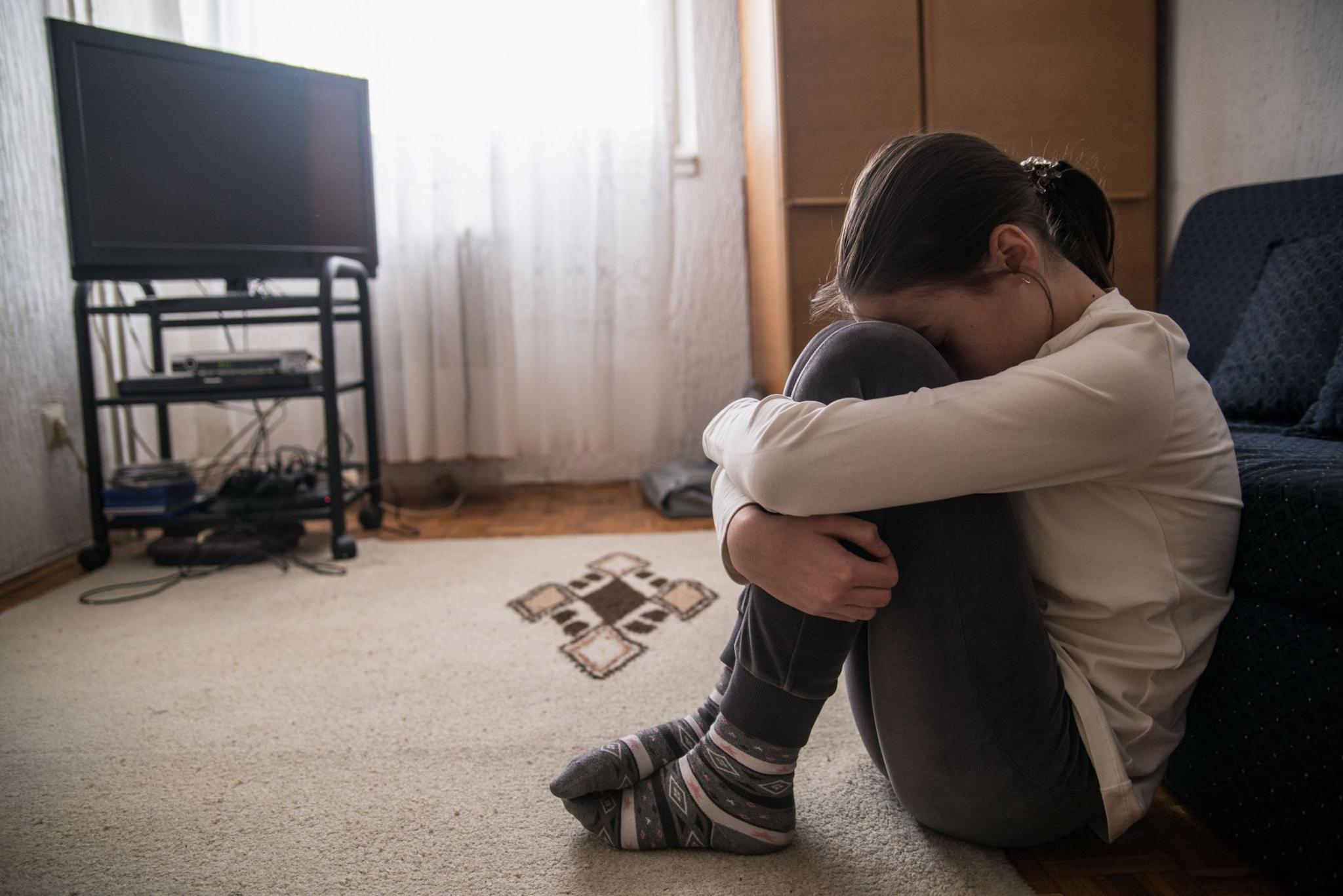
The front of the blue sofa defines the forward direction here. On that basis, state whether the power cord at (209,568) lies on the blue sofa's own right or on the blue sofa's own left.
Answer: on the blue sofa's own right

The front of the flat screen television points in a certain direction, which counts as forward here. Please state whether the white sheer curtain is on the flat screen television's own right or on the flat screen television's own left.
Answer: on the flat screen television's own left

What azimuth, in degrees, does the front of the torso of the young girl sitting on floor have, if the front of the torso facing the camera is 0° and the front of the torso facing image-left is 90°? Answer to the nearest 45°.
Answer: approximately 90°

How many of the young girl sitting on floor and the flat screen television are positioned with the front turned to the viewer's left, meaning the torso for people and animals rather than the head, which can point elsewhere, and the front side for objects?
1

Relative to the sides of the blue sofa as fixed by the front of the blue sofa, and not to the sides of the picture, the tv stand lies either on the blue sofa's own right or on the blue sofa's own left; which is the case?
on the blue sofa's own right

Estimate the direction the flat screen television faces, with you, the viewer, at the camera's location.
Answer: facing the viewer and to the right of the viewer

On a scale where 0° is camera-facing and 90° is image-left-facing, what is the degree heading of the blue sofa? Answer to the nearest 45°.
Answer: approximately 45°

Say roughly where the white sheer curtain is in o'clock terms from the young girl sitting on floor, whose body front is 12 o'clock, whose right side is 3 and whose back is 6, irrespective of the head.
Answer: The white sheer curtain is roughly at 2 o'clock from the young girl sitting on floor.

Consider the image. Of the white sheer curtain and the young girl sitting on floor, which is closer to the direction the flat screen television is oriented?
the young girl sitting on floor

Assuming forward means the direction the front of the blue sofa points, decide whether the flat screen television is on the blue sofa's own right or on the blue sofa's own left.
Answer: on the blue sofa's own right
